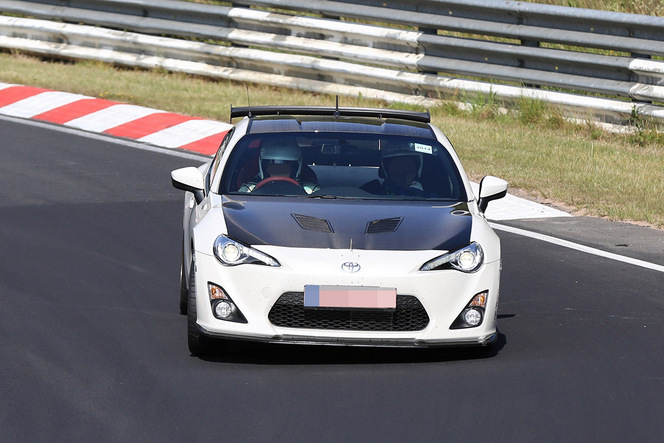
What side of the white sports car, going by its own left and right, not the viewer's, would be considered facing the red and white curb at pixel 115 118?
back

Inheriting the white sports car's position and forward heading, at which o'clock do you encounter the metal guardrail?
The metal guardrail is roughly at 6 o'clock from the white sports car.

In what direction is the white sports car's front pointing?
toward the camera
